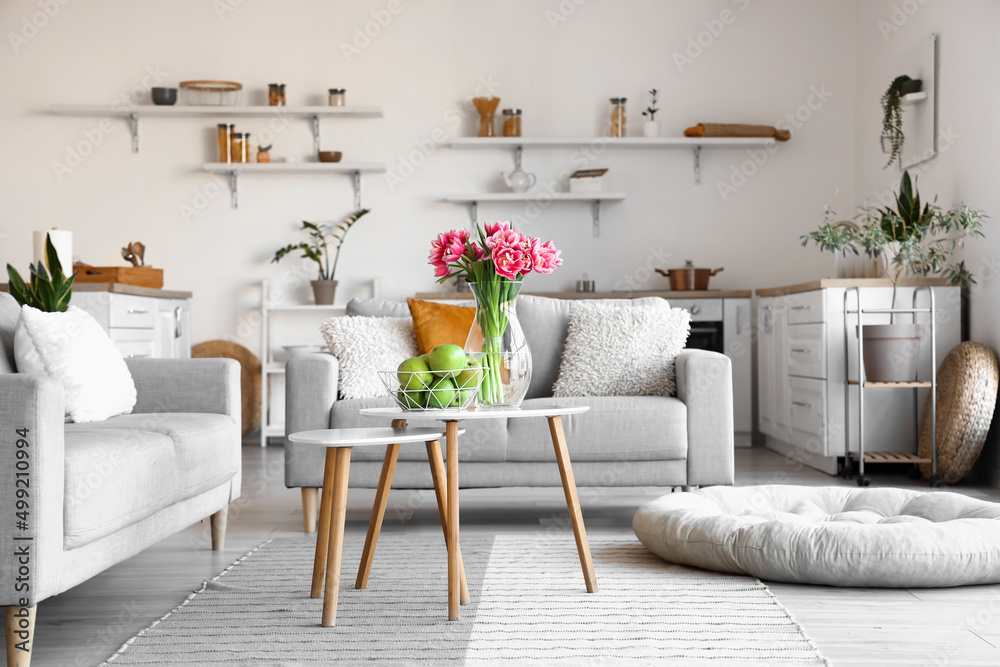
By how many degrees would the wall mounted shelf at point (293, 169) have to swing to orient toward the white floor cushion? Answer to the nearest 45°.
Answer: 0° — it already faces it

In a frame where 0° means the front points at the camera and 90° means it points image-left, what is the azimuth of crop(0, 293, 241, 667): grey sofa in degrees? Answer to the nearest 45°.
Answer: approximately 315°

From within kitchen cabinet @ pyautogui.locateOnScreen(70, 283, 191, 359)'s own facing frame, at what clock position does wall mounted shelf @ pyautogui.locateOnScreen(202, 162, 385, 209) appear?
The wall mounted shelf is roughly at 9 o'clock from the kitchen cabinet.

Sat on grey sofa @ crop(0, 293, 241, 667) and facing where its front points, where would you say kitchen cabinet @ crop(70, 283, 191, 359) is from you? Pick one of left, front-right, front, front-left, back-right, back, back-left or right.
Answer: back-left

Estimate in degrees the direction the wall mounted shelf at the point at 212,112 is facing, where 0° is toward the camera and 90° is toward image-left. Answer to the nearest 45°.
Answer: approximately 0°

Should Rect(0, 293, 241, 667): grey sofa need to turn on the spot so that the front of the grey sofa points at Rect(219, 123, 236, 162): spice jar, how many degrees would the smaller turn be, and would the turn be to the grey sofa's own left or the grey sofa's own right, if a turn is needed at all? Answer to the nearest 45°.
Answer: approximately 135° to the grey sofa's own left

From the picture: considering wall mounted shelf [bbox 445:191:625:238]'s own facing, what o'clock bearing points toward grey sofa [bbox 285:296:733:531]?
The grey sofa is roughly at 12 o'clock from the wall mounted shelf.

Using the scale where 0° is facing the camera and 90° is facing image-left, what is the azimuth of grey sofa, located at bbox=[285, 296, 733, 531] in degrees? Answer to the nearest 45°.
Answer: approximately 0°
